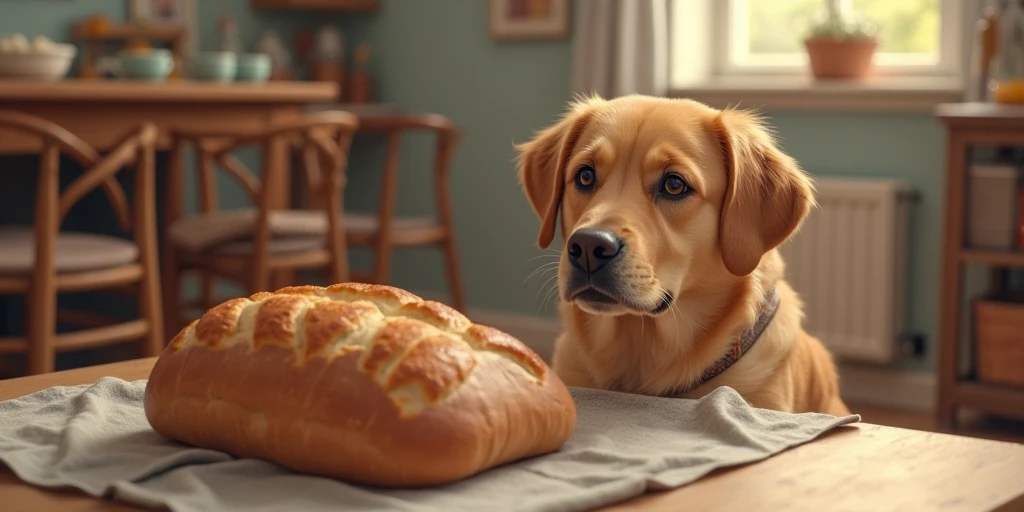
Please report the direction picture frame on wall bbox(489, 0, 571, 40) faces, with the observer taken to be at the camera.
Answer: facing the viewer

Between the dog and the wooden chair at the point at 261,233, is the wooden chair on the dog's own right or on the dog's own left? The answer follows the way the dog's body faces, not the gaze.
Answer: on the dog's own right

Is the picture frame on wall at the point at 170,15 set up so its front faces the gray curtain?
no

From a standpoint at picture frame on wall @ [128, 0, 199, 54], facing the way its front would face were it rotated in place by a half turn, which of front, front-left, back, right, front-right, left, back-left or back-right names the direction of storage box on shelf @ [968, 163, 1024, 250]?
back-right

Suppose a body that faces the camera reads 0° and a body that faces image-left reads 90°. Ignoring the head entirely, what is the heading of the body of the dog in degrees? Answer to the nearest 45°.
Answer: approximately 45°

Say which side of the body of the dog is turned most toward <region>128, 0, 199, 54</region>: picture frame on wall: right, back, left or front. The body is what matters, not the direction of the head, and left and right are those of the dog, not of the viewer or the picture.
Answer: right

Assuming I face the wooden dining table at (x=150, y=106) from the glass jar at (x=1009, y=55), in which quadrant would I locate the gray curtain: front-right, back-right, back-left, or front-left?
front-right

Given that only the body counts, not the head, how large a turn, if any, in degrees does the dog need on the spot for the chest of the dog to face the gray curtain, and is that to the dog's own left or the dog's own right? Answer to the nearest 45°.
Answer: approximately 135° to the dog's own right

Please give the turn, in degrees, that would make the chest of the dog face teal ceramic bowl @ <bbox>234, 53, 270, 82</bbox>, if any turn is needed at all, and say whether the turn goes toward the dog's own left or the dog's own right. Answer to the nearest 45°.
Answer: approximately 90° to the dog's own right

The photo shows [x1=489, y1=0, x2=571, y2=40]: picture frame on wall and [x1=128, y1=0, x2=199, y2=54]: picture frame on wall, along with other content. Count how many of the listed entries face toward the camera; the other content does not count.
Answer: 2

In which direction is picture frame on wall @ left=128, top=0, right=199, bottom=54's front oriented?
toward the camera

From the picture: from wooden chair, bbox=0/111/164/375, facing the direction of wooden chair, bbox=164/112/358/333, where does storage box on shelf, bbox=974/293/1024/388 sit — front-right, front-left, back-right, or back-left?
front-right

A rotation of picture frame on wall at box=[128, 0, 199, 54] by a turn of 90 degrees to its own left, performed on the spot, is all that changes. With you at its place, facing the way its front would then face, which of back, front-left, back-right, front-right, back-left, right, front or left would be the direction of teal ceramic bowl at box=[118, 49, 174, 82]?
right

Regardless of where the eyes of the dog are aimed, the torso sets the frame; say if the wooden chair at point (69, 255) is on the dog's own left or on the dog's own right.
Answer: on the dog's own right

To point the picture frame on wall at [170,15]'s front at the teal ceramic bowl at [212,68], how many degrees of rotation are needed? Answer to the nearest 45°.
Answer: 0° — it already faces it

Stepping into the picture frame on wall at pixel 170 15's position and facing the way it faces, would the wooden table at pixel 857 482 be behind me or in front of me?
in front

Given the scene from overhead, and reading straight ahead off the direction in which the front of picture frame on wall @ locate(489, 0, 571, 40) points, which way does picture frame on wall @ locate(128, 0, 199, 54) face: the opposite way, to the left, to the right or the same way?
the same way

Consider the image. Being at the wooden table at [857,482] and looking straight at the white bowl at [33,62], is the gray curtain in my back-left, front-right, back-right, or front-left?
front-right

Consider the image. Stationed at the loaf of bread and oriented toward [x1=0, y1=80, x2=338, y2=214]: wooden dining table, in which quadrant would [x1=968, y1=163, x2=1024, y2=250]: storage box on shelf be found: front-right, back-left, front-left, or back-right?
front-right
